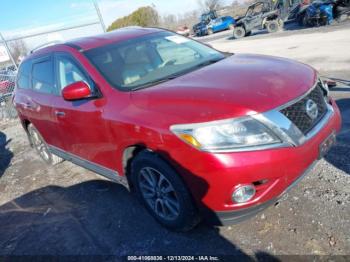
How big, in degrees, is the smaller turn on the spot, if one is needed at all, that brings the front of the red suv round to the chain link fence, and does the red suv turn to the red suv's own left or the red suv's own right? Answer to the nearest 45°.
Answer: approximately 180°

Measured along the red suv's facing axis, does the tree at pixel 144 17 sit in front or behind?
behind

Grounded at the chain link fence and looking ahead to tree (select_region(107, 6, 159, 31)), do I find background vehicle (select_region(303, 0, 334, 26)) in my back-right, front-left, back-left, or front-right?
front-right

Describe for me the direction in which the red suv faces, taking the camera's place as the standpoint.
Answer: facing the viewer and to the right of the viewer

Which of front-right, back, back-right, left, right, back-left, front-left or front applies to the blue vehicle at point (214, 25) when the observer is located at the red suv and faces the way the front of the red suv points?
back-left

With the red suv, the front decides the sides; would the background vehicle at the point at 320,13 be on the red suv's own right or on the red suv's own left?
on the red suv's own left

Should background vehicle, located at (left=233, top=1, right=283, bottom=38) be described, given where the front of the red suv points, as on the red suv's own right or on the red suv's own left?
on the red suv's own left

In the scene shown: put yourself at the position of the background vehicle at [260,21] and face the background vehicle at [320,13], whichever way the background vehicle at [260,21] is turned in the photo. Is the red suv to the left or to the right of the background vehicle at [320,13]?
right
